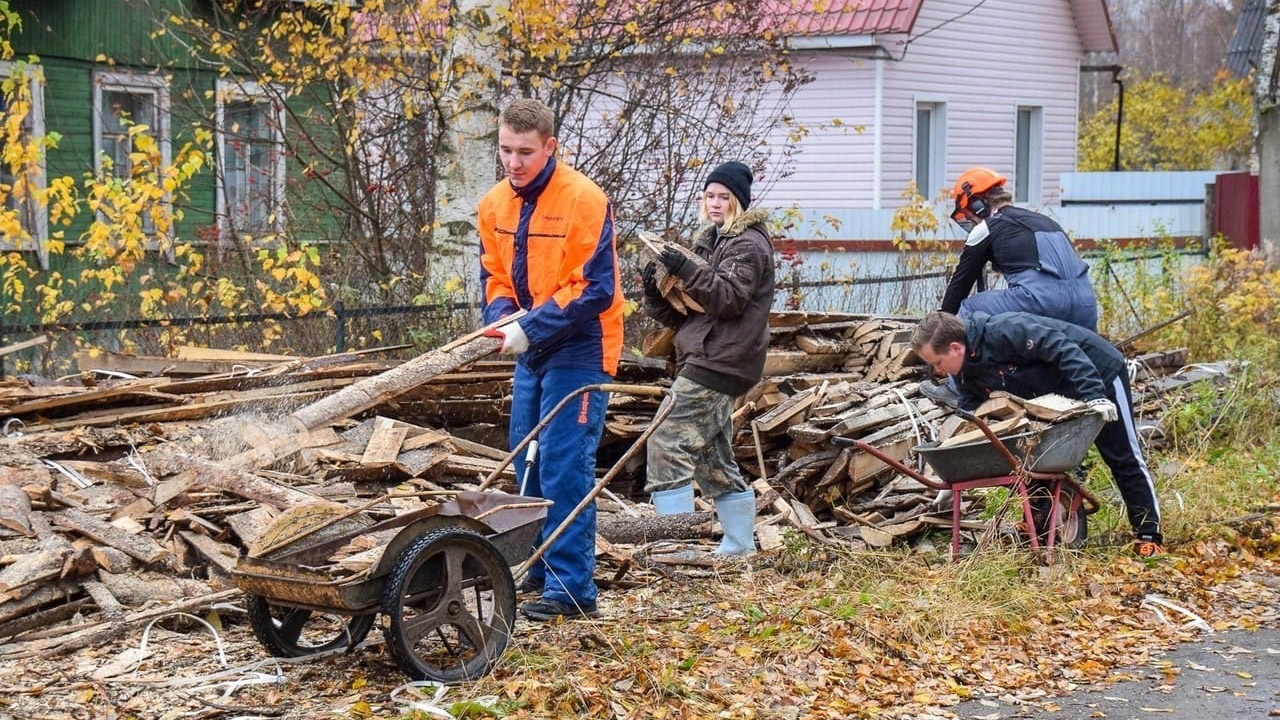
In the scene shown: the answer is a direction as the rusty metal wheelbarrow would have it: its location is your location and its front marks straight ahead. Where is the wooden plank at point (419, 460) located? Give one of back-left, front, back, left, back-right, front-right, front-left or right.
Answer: back-right

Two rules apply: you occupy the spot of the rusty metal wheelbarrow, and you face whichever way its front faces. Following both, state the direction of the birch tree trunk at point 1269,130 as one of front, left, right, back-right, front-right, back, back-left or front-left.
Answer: back

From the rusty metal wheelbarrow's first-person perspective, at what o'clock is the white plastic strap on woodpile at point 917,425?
The white plastic strap on woodpile is roughly at 6 o'clock from the rusty metal wheelbarrow.

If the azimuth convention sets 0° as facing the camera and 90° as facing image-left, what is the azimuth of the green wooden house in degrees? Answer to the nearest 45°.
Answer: approximately 0°

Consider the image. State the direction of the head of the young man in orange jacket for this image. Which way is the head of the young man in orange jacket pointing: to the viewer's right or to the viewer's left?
to the viewer's left

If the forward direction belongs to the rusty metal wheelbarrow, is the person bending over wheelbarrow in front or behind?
behind

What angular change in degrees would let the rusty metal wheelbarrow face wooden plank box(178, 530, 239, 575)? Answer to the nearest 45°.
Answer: approximately 90° to its right

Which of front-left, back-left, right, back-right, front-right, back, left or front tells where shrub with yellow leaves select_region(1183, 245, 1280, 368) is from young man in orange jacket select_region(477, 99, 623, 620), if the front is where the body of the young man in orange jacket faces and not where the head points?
back

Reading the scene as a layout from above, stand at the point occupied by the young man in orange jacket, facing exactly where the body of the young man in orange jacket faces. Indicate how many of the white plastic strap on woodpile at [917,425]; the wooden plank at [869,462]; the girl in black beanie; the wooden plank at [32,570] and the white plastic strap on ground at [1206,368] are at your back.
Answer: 4

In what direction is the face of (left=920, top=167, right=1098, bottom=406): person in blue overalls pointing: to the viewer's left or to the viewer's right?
to the viewer's left

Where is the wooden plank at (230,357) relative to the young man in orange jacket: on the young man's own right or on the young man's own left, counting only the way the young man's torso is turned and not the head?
on the young man's own right
